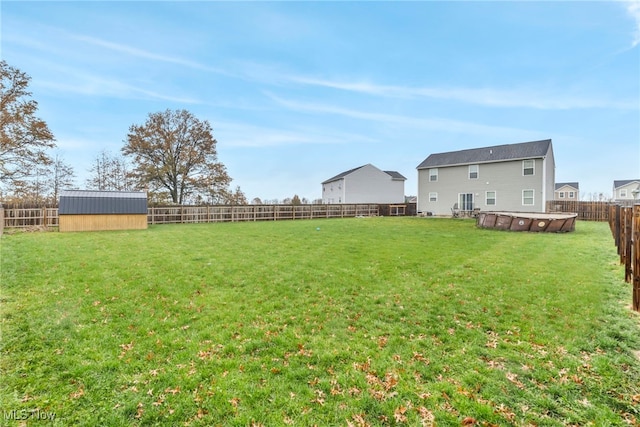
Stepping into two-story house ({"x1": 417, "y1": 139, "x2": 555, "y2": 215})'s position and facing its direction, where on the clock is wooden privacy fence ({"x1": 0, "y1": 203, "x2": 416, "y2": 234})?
The wooden privacy fence is roughly at 8 o'clock from the two-story house.

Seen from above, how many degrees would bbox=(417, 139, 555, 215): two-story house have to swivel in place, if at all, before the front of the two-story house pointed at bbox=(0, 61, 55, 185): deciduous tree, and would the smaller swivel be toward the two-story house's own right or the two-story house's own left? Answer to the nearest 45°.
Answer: approximately 135° to the two-story house's own left

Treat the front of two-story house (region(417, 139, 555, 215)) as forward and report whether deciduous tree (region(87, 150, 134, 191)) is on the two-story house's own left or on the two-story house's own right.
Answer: on the two-story house's own left

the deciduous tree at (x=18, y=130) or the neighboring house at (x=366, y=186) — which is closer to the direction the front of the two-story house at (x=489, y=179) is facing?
the neighboring house

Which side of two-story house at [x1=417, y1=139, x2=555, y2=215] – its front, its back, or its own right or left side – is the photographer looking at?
back

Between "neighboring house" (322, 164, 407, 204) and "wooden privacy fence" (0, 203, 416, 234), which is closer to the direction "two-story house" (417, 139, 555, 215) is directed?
the neighboring house

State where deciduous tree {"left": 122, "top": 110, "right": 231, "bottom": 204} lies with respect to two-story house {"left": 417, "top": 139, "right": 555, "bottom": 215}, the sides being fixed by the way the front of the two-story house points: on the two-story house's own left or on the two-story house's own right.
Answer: on the two-story house's own left

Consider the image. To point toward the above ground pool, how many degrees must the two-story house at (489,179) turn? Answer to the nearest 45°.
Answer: approximately 180°

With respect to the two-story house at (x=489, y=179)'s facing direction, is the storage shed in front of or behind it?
behind
